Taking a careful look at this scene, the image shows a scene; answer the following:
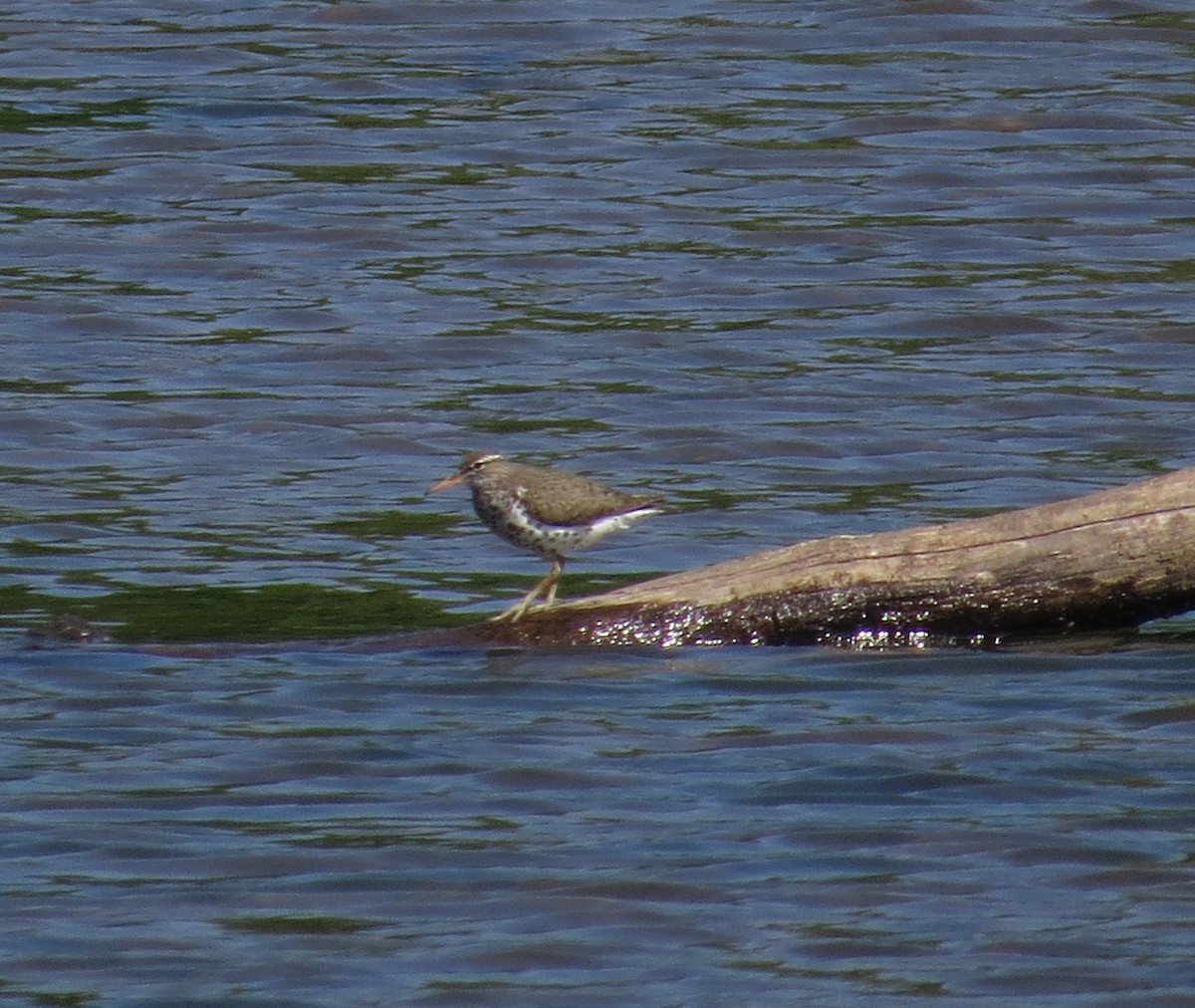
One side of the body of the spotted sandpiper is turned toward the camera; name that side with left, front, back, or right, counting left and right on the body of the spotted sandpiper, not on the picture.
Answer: left
